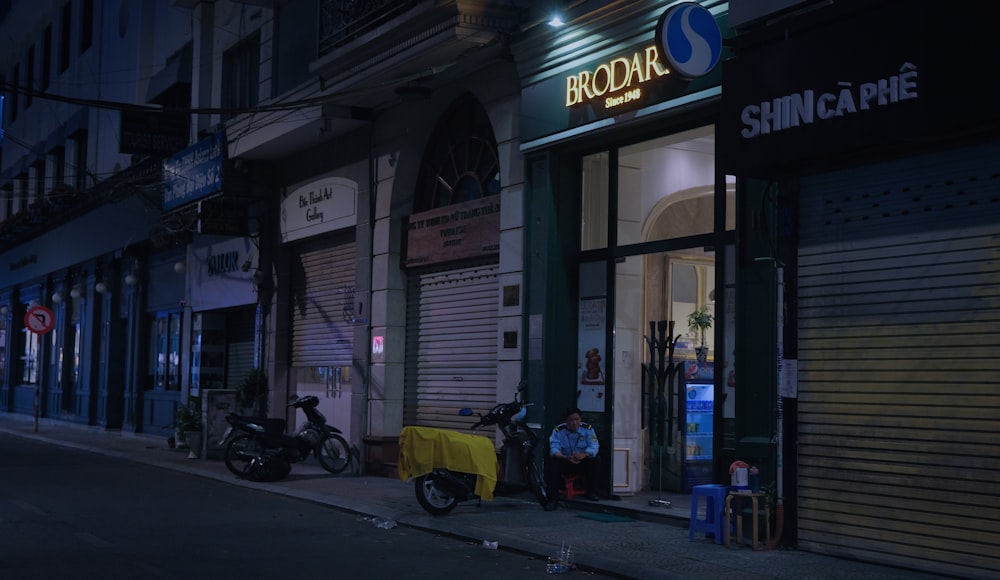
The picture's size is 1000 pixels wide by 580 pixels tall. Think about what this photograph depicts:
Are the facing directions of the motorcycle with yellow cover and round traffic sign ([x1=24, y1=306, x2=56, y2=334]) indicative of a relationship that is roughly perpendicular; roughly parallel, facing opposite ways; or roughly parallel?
roughly perpendicular

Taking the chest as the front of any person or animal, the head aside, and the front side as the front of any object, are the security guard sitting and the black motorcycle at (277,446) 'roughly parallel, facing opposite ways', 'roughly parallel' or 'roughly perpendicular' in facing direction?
roughly perpendicular

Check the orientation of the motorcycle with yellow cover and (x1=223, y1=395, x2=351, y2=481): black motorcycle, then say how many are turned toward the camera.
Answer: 0

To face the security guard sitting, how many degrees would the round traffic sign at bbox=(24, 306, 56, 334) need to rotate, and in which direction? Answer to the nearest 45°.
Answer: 0° — it already faces them

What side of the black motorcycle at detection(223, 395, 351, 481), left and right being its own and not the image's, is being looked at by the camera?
right

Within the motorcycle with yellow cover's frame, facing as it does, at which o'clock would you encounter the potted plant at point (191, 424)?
The potted plant is roughly at 8 o'clock from the motorcycle with yellow cover.

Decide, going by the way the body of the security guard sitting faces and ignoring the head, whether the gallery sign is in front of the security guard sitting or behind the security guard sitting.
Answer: behind

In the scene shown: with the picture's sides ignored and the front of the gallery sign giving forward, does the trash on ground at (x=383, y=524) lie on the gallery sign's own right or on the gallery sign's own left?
on the gallery sign's own left

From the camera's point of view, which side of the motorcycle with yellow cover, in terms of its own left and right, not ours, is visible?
right

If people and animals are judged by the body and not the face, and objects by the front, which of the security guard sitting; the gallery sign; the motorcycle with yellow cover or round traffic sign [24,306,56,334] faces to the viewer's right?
the motorcycle with yellow cover

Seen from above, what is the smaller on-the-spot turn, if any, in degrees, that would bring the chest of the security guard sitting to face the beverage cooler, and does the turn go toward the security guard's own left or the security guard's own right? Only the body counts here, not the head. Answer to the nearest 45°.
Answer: approximately 135° to the security guard's own left

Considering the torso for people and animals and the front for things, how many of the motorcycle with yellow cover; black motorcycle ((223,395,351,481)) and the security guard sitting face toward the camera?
1
